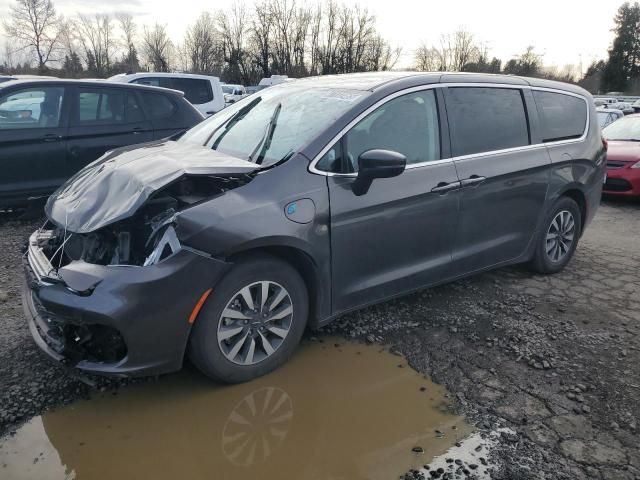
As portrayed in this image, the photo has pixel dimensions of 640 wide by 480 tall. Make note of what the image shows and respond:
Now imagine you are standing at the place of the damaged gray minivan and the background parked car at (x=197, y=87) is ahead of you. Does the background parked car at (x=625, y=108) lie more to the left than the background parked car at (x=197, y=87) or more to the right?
right

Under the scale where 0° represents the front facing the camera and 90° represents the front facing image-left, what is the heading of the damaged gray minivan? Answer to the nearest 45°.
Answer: approximately 45°

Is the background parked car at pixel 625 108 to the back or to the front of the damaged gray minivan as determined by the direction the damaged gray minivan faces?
to the back

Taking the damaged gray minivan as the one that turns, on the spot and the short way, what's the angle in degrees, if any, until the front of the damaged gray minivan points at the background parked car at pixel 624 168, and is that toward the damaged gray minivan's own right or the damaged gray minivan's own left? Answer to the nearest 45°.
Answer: approximately 180°

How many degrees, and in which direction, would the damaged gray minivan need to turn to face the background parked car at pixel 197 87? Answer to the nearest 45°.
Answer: approximately 135° to its right

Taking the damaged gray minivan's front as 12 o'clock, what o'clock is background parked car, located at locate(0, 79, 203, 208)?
The background parked car is roughly at 3 o'clock from the damaged gray minivan.
